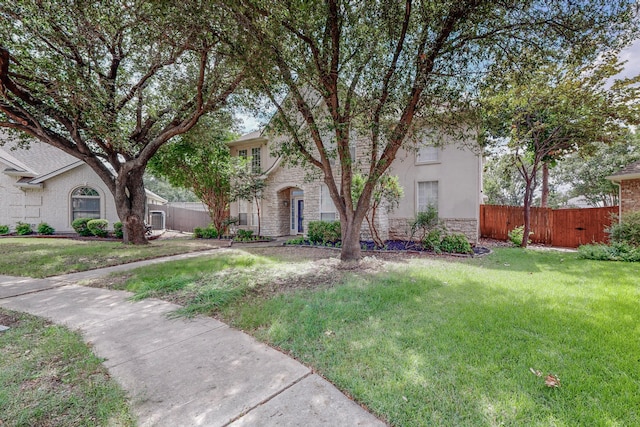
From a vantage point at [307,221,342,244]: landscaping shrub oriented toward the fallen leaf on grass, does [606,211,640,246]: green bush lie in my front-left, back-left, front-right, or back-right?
front-left

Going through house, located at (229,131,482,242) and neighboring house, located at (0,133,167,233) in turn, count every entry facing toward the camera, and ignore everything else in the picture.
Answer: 2

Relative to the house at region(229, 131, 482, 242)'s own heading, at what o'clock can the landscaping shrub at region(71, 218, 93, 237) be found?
The landscaping shrub is roughly at 3 o'clock from the house.

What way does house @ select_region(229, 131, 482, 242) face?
toward the camera

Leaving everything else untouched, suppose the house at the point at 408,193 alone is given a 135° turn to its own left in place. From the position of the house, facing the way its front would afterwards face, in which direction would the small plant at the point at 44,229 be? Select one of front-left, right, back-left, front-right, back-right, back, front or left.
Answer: back-left

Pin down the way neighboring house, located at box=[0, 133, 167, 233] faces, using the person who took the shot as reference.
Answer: facing the viewer

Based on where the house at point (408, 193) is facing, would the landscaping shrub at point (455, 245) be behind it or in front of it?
in front

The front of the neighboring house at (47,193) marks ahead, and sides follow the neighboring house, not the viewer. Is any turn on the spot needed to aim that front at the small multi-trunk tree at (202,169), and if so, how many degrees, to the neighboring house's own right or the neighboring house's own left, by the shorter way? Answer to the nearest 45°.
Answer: approximately 45° to the neighboring house's own left

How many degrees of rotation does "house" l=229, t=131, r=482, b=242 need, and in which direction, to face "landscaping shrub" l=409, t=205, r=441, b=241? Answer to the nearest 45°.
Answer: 0° — it already faces it

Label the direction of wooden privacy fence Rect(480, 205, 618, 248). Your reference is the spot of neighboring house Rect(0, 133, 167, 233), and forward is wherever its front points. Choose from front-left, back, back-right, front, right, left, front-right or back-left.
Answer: front-left

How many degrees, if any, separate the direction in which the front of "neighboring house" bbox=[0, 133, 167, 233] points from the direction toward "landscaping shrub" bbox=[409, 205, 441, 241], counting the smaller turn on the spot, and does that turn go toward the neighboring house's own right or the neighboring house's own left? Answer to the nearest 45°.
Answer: approximately 45° to the neighboring house's own left

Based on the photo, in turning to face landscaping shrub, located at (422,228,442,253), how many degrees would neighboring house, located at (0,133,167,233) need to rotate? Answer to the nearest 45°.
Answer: approximately 45° to its left

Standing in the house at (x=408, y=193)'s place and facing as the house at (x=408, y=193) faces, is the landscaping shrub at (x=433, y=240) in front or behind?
in front
